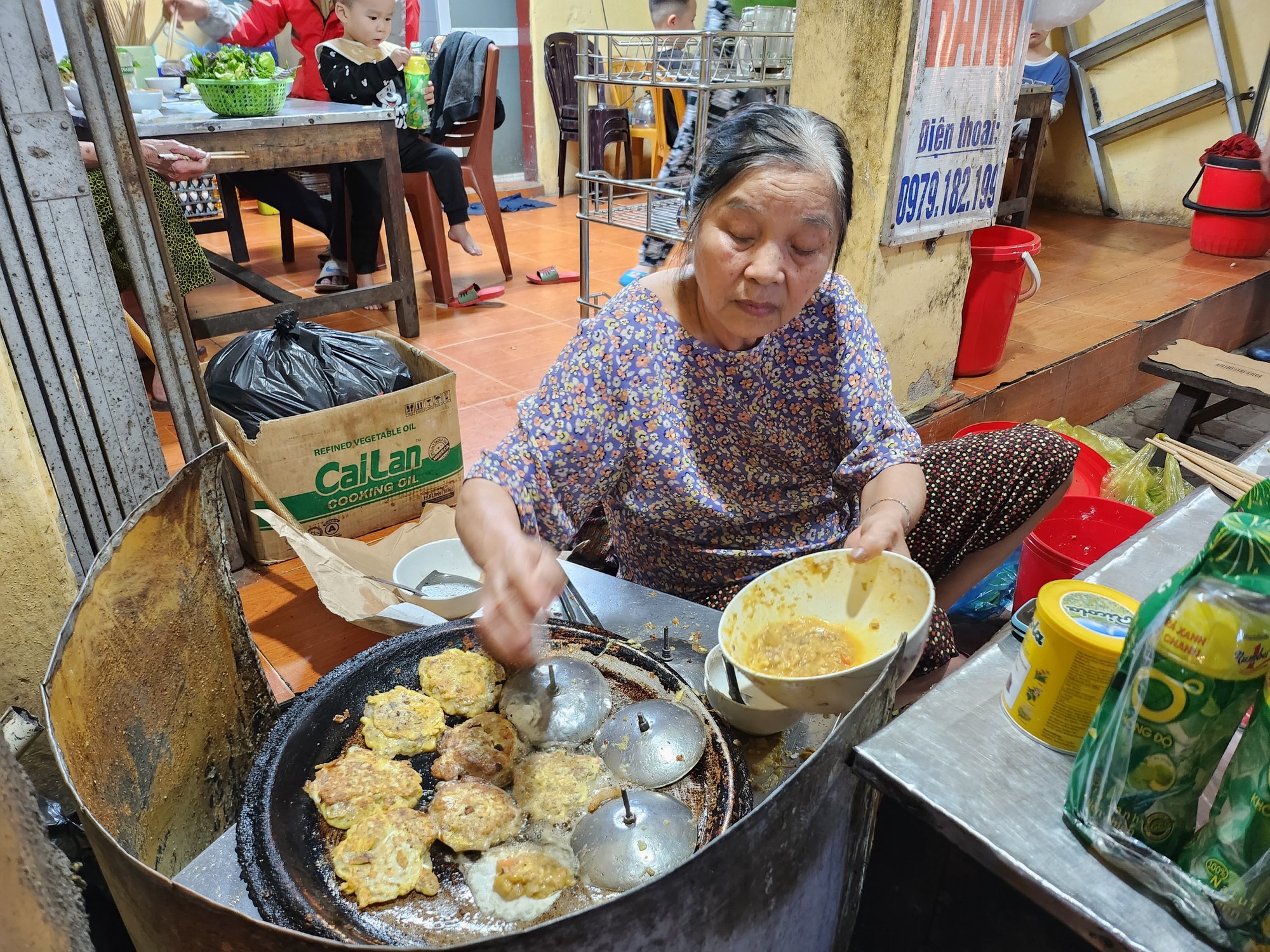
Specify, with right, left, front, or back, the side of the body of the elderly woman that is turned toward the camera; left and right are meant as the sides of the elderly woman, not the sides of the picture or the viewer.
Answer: front

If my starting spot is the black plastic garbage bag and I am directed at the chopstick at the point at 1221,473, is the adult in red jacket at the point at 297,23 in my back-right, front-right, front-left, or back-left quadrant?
back-left

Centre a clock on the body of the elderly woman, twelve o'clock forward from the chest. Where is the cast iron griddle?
The cast iron griddle is roughly at 1 o'clock from the elderly woman.

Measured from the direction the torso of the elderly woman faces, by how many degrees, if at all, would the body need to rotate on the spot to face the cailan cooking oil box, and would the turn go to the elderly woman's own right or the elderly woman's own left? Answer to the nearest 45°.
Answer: approximately 135° to the elderly woman's own right

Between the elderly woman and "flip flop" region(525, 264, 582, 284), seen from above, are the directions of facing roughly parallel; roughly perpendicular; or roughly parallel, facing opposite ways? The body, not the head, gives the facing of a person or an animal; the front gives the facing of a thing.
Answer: roughly perpendicular

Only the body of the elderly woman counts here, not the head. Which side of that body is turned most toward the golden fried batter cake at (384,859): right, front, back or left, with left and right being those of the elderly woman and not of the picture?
front

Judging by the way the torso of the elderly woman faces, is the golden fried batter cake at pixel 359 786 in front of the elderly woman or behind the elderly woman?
in front
